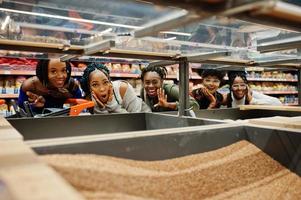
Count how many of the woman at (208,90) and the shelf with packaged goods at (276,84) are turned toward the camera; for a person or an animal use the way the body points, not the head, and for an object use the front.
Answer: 2

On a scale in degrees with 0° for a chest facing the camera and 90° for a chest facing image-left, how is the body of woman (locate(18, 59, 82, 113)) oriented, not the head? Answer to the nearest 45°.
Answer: approximately 0°

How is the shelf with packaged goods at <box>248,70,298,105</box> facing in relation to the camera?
toward the camera

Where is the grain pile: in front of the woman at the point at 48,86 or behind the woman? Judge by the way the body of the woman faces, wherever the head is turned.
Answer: in front

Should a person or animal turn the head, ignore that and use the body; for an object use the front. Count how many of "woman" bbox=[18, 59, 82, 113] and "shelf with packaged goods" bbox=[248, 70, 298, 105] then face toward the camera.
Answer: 2

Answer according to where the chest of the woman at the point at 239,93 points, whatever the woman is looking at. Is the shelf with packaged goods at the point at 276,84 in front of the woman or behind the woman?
behind

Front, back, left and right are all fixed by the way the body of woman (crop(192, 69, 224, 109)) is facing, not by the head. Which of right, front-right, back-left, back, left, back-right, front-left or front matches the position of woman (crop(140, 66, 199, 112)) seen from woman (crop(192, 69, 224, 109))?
front-right

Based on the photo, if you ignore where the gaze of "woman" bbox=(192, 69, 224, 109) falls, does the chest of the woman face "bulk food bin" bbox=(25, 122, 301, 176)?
yes

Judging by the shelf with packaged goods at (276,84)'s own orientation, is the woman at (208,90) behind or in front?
in front

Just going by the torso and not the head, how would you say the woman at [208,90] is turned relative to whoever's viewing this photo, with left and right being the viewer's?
facing the viewer

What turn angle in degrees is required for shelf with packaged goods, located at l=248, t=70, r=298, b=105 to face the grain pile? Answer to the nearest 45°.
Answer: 0° — it already faces it
